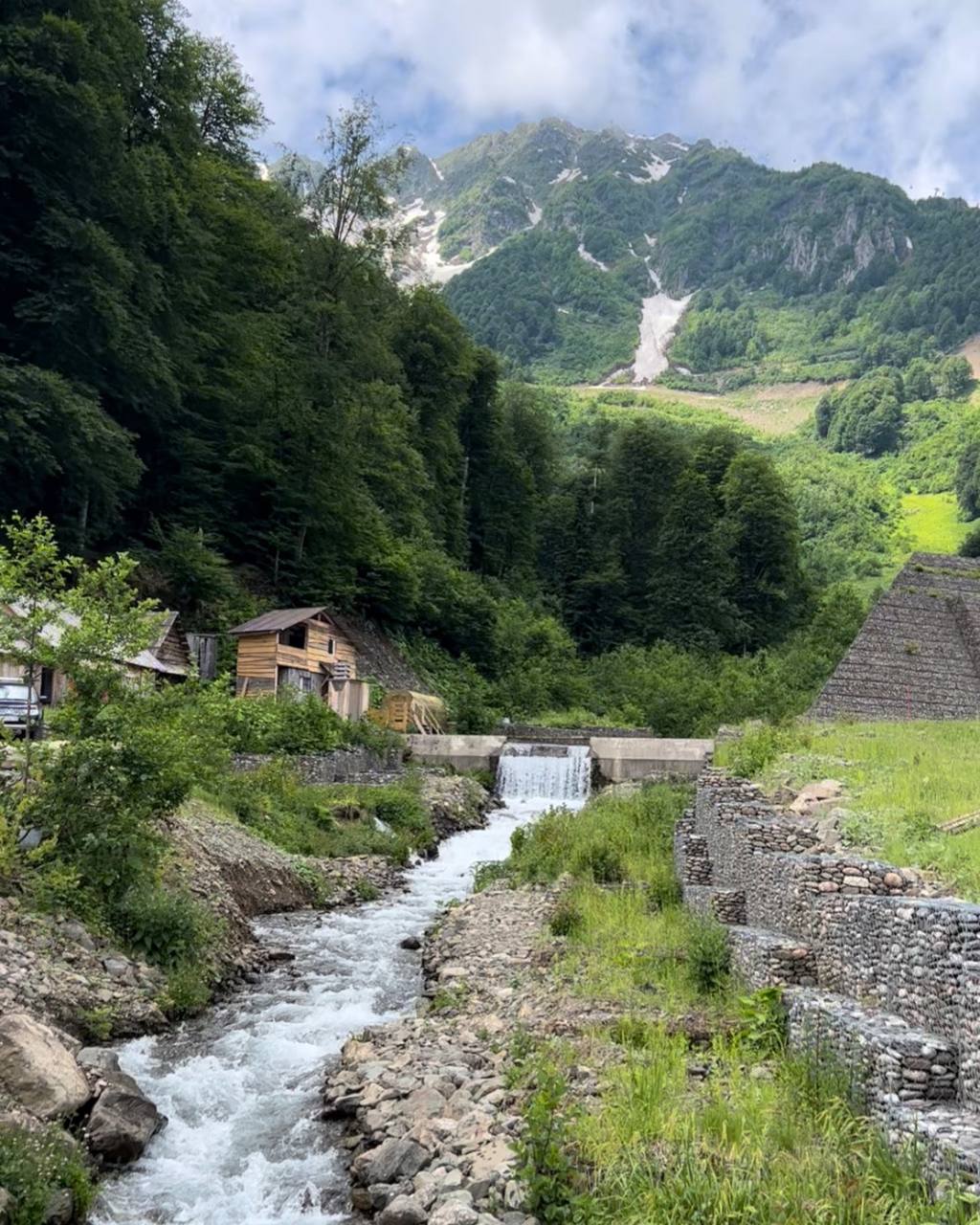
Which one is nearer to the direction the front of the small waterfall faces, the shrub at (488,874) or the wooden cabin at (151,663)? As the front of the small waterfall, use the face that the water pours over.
the shrub

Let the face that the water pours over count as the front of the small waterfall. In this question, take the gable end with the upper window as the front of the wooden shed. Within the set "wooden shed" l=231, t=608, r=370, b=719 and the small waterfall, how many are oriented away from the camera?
0

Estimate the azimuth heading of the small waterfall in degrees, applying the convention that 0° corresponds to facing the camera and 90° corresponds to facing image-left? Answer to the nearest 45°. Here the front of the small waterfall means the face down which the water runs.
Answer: approximately 0°

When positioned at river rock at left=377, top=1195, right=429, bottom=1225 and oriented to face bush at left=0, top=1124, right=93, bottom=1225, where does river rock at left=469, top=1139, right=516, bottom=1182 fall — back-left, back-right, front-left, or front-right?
back-right

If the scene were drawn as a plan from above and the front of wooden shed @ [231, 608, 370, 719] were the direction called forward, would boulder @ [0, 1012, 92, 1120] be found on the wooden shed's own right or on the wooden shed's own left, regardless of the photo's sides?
on the wooden shed's own right

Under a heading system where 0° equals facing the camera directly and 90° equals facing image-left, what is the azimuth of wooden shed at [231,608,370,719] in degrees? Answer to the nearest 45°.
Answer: approximately 315°

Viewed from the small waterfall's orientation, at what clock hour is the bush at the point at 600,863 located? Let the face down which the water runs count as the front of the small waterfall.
The bush is roughly at 12 o'clock from the small waterfall.

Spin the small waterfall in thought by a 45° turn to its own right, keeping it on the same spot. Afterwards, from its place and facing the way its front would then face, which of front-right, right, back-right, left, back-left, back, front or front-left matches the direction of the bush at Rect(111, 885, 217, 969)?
front-left

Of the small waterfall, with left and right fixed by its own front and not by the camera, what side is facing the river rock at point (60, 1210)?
front

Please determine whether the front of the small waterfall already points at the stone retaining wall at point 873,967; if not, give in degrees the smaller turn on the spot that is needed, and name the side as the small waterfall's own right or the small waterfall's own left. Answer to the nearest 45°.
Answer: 0° — it already faces it

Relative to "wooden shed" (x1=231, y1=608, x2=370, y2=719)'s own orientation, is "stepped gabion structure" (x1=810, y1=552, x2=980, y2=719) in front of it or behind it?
in front

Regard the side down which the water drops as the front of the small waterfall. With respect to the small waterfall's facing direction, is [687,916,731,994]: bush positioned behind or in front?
in front
